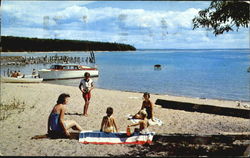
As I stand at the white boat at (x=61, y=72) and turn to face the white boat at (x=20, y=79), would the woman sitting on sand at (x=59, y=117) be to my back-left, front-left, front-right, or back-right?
front-left
